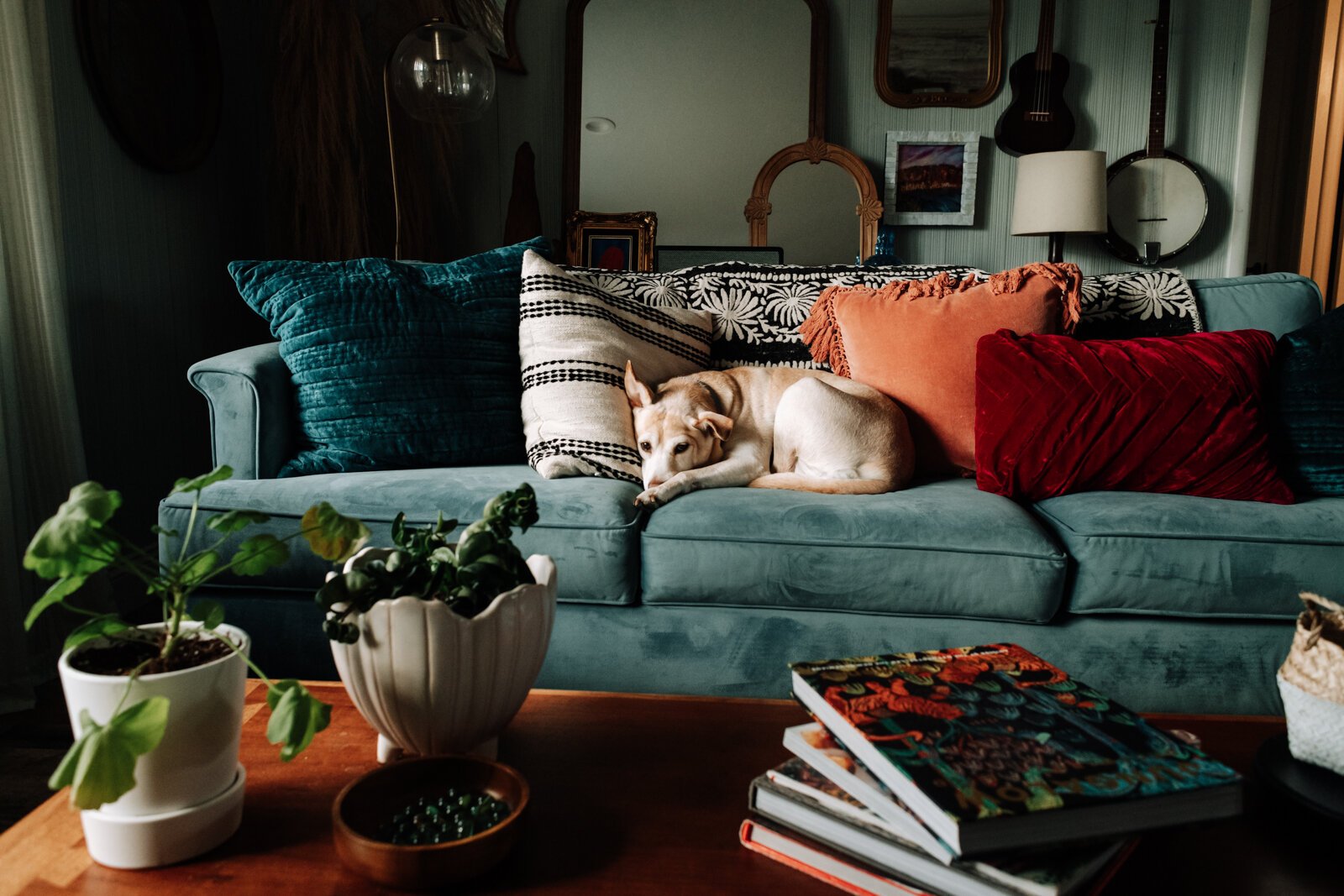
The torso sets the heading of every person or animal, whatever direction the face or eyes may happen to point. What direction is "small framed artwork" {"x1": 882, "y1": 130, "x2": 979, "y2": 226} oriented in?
toward the camera

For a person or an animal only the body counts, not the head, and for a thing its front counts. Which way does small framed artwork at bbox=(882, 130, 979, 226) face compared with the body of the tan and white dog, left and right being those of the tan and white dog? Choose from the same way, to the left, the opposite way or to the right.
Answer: to the left

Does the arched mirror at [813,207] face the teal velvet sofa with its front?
yes

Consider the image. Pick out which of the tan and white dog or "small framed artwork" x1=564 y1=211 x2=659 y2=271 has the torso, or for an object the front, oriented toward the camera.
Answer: the small framed artwork

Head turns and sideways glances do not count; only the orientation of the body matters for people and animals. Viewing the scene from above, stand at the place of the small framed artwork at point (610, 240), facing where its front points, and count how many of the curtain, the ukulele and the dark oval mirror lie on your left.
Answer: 1

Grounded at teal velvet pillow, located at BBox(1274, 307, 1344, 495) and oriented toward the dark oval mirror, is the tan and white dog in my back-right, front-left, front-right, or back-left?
front-left

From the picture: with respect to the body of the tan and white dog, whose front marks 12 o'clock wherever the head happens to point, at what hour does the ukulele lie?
The ukulele is roughly at 4 o'clock from the tan and white dog.

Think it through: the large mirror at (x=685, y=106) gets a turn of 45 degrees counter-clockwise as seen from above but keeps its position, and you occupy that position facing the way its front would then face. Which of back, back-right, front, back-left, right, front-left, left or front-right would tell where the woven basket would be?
front-right

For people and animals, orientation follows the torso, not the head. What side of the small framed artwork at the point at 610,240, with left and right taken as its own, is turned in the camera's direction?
front

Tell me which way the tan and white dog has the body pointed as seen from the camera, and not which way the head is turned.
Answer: to the viewer's left

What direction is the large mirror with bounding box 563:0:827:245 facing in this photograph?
toward the camera

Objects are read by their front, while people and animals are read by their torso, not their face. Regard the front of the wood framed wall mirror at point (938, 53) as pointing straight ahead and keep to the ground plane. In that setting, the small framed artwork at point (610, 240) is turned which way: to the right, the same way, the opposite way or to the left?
the same way

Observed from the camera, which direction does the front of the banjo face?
facing the viewer

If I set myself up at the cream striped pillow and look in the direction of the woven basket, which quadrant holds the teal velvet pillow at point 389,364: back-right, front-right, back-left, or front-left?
back-right
